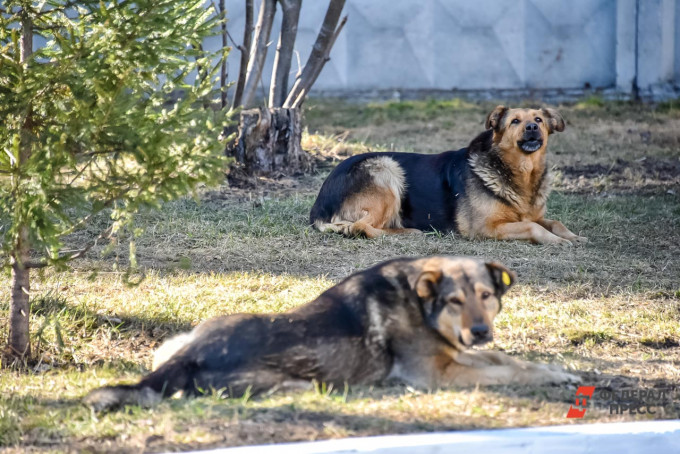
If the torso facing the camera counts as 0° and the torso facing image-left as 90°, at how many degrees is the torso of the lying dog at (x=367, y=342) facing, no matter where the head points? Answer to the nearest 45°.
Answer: approximately 270°

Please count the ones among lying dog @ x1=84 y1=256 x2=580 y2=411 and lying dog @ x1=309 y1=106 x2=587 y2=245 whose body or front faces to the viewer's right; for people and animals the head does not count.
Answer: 2

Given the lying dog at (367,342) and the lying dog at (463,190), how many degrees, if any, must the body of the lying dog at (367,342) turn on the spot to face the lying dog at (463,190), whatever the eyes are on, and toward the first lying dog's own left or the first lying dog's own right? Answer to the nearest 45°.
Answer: approximately 90° to the first lying dog's own left

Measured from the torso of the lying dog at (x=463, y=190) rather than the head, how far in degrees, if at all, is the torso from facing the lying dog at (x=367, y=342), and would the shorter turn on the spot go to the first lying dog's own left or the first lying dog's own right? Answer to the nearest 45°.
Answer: approximately 90° to the first lying dog's own right

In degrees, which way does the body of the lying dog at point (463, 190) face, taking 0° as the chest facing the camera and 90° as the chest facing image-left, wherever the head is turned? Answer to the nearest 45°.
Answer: approximately 270°

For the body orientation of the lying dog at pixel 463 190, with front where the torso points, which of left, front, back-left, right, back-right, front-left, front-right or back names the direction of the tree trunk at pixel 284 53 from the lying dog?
back-left

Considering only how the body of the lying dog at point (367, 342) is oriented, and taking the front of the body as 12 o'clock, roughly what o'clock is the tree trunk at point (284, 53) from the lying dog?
The tree trunk is roughly at 9 o'clock from the lying dog.
